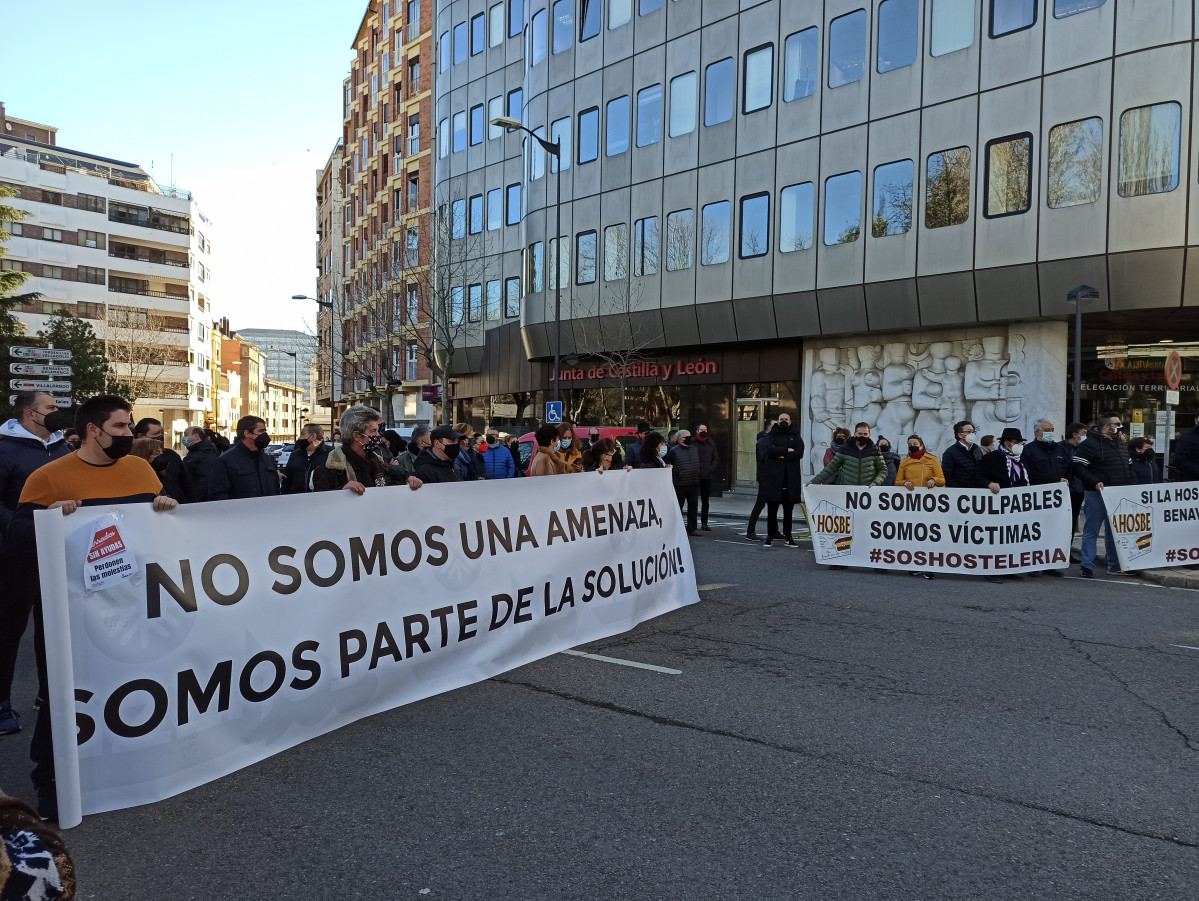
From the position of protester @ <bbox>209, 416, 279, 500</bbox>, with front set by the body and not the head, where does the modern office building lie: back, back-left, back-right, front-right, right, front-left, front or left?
left

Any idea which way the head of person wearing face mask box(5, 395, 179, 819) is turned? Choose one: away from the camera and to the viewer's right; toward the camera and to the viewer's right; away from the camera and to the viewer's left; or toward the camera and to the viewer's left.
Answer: toward the camera and to the viewer's right

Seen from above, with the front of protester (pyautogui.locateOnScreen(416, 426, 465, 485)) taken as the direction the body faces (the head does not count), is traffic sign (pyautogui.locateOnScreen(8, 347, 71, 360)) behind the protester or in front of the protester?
behind

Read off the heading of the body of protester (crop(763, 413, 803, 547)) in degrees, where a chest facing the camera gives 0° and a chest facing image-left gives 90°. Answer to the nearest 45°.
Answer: approximately 0°

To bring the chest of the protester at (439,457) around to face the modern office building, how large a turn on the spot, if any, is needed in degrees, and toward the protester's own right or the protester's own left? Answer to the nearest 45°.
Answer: approximately 90° to the protester's own left

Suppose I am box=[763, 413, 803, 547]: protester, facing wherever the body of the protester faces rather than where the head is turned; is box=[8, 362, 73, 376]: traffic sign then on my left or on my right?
on my right

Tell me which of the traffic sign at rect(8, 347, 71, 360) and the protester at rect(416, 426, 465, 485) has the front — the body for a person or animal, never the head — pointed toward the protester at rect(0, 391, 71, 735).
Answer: the traffic sign

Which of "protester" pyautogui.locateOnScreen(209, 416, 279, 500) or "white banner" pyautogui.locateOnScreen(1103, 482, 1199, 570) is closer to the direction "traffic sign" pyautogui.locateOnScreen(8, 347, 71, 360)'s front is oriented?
the protester

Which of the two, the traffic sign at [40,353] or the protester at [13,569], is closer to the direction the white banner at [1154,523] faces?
the protester

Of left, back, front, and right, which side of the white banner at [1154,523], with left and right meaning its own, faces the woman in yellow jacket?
right

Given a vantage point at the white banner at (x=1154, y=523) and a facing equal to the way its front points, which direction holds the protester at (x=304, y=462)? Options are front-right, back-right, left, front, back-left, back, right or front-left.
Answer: front-right

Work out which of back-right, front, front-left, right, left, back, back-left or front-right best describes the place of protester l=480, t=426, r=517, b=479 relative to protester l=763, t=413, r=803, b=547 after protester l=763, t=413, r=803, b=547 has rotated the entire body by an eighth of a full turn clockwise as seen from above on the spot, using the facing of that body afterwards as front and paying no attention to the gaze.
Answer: front-right
